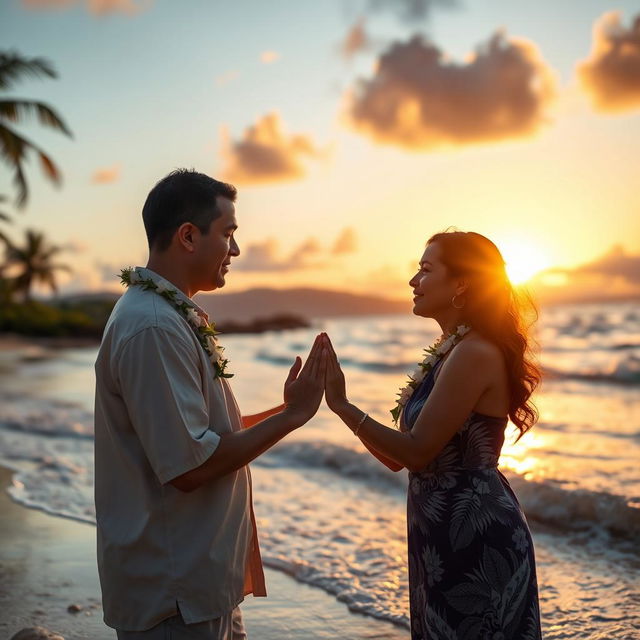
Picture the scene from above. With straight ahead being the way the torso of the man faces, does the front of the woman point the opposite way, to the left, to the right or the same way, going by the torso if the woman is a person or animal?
the opposite way

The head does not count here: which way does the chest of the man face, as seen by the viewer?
to the viewer's right

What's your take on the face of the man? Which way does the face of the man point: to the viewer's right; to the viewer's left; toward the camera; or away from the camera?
to the viewer's right

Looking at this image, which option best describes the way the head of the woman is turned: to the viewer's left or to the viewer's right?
to the viewer's left

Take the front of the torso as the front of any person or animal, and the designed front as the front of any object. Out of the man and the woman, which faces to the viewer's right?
the man

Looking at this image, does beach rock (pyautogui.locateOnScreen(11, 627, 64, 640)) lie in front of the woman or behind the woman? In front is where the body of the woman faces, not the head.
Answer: in front

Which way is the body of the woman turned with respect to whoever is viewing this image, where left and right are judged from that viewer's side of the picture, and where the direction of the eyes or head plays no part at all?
facing to the left of the viewer

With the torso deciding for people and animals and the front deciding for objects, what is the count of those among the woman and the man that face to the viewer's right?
1

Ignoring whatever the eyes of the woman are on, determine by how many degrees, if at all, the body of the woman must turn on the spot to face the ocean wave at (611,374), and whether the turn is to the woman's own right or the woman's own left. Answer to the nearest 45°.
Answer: approximately 90° to the woman's own right

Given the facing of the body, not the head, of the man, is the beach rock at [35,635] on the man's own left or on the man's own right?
on the man's own left

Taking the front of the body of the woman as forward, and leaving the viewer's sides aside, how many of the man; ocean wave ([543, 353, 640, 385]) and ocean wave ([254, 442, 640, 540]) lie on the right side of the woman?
2
